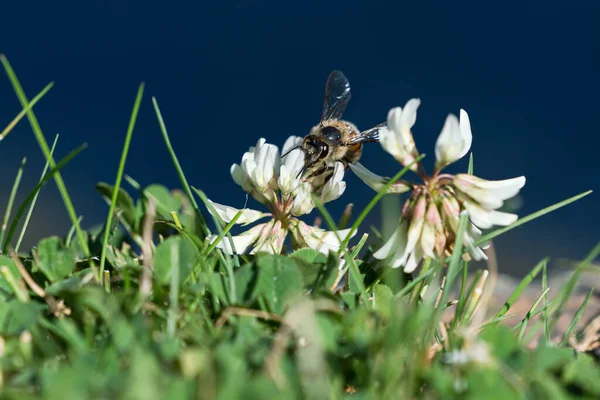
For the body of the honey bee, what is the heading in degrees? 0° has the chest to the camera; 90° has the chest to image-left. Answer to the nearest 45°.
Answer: approximately 45°

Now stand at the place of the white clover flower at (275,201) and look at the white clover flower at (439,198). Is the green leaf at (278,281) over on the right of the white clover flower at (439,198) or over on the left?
right

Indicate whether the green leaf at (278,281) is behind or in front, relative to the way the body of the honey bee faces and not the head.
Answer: in front

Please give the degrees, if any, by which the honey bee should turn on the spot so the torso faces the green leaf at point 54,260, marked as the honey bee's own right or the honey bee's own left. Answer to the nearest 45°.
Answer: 0° — it already faces it
